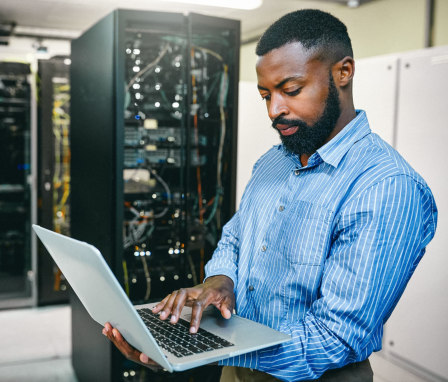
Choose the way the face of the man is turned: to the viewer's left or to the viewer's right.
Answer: to the viewer's left

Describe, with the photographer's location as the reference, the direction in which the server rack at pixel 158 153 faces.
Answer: facing the viewer and to the right of the viewer

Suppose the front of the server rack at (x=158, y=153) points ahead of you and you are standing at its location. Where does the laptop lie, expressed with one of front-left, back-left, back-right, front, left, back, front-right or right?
front-right

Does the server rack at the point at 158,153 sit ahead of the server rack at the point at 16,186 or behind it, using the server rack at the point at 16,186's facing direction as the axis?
ahead

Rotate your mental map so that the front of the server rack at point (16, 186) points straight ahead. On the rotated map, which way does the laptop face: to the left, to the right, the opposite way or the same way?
to the left

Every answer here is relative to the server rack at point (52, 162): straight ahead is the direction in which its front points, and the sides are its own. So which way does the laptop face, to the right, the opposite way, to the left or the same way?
to the left

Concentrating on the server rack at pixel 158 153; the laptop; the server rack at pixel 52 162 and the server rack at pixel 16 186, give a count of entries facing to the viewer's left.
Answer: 0

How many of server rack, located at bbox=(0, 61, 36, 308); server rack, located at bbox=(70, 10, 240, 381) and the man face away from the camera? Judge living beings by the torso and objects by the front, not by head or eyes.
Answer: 0

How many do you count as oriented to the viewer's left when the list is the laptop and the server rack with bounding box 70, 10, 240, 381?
0

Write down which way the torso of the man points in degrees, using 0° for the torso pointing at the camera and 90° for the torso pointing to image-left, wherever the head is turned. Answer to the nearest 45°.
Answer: approximately 45°

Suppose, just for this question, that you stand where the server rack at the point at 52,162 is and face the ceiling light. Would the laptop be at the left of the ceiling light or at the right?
right

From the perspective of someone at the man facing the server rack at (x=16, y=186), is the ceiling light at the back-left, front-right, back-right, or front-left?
front-right

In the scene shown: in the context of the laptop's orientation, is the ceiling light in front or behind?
in front
